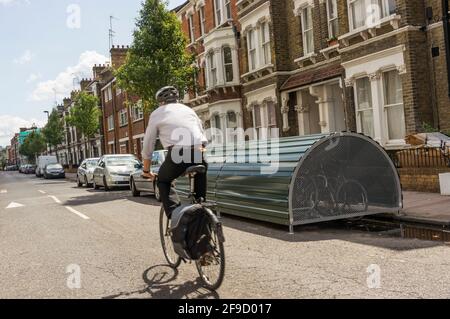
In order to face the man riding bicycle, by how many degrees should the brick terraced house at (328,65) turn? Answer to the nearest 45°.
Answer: approximately 45° to its left

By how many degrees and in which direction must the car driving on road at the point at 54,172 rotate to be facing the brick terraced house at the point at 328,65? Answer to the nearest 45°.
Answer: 0° — it already faces it

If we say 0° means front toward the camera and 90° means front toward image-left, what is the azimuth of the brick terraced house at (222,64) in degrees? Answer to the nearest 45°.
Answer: approximately 45°

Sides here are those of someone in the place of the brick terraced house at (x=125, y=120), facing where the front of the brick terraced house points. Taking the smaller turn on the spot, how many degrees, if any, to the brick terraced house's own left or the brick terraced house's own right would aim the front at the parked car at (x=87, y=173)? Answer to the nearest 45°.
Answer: approximately 45° to the brick terraced house's own left

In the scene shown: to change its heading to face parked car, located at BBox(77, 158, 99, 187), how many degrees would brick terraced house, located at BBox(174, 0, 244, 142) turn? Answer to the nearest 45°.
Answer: approximately 45° to its right

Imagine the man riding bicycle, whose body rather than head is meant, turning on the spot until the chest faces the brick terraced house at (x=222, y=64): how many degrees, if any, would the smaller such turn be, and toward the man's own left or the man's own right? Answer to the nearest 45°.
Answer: approximately 45° to the man's own right

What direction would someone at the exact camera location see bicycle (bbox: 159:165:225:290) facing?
facing away from the viewer and to the left of the viewer

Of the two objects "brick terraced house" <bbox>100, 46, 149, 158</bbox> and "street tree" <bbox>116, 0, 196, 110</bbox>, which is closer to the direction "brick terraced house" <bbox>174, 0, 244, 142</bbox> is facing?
the street tree

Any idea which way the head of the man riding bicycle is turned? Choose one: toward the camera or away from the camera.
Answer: away from the camera

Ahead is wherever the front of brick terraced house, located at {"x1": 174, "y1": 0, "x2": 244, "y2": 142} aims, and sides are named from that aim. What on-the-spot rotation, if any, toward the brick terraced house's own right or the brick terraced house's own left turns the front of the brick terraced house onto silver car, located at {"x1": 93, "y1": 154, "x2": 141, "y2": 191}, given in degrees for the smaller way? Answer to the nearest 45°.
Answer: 0° — it already faces it

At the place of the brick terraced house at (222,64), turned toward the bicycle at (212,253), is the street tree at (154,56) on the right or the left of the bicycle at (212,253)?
right

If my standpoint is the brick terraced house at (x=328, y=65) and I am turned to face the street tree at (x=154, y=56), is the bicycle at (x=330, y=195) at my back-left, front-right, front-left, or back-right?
back-left

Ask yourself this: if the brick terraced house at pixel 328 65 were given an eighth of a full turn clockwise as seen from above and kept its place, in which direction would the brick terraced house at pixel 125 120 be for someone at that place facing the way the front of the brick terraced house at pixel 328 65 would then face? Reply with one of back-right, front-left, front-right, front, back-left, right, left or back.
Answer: front-right

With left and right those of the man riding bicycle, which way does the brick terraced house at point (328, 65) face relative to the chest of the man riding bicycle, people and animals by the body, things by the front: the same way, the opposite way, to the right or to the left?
to the left
